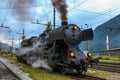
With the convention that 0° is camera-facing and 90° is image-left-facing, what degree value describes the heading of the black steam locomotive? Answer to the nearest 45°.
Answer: approximately 315°
